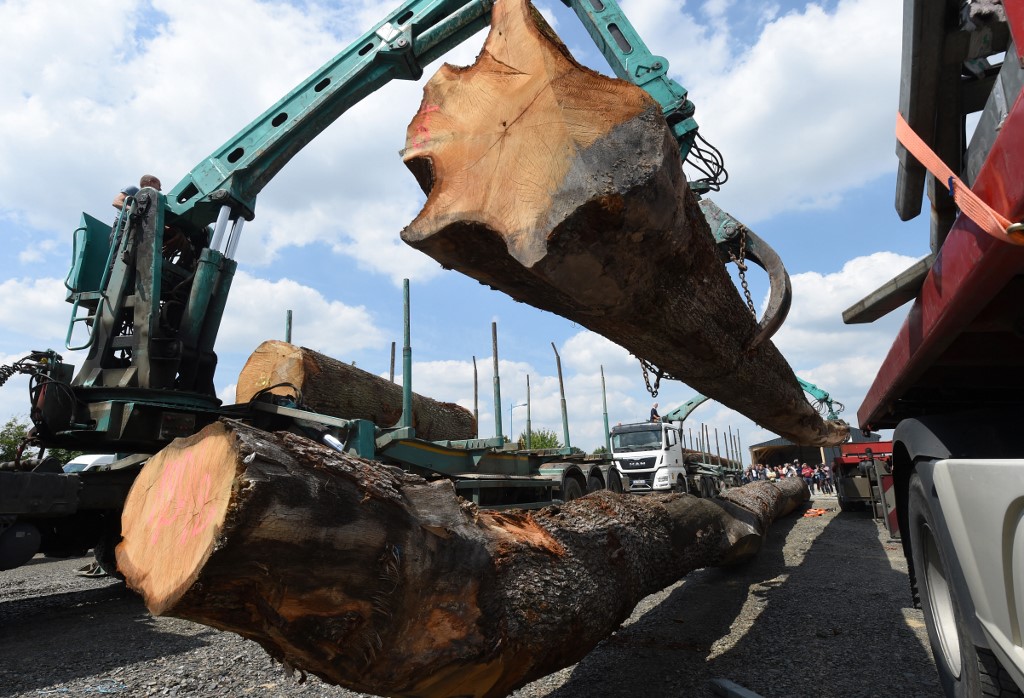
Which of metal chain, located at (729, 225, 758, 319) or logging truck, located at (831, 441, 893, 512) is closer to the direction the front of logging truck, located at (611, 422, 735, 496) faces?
the metal chain

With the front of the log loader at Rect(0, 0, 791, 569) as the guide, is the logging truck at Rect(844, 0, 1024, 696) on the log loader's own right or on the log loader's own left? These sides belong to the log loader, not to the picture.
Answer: on the log loader's own right

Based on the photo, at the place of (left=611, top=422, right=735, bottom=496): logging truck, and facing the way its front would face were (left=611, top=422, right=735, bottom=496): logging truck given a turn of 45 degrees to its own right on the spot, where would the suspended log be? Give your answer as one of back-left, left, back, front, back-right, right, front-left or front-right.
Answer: left

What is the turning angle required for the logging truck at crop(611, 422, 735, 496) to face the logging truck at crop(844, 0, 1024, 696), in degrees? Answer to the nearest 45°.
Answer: approximately 45° to its left

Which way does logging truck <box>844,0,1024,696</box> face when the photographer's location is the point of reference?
facing the viewer and to the right of the viewer
